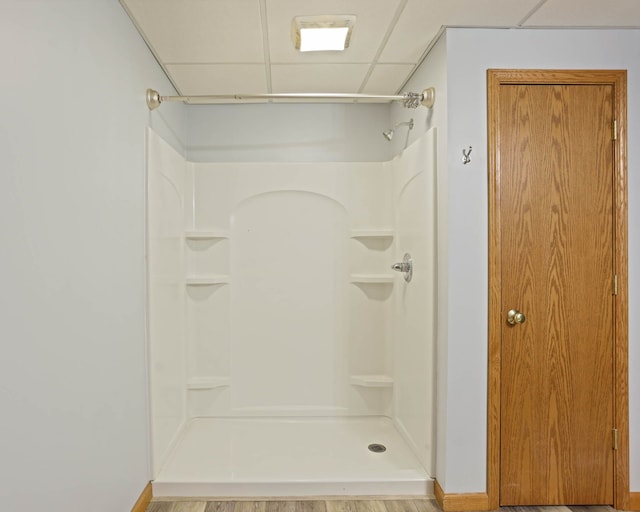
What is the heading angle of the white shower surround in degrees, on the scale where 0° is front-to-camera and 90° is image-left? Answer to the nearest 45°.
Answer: approximately 0°

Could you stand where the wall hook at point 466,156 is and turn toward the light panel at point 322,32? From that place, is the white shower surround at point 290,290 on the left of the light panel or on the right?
right

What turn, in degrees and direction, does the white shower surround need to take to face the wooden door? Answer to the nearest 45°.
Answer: approximately 45° to its left
